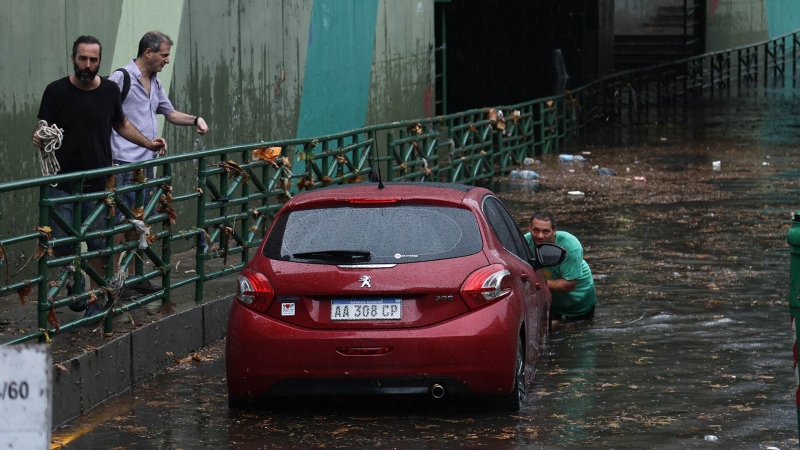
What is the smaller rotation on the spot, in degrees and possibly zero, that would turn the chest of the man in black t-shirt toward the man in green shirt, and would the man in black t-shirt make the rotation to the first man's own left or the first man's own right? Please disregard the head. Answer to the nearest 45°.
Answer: approximately 90° to the first man's own left

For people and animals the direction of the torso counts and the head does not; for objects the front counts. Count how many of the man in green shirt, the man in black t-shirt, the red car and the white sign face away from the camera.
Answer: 1

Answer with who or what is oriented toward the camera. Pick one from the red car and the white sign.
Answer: the white sign

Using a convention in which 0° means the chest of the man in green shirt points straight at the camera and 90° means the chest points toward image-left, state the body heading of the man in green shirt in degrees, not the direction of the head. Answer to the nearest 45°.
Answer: approximately 45°

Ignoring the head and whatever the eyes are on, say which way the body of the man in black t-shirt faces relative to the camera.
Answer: toward the camera

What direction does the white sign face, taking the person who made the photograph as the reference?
facing the viewer

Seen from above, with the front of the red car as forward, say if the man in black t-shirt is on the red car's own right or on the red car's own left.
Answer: on the red car's own left

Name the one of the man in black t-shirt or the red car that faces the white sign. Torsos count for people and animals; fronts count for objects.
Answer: the man in black t-shirt

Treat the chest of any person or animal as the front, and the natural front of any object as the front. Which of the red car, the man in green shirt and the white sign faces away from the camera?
the red car

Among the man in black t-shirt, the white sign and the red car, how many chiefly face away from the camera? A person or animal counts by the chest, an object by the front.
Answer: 1

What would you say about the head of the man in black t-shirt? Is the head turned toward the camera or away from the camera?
toward the camera

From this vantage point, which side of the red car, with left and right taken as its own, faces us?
back

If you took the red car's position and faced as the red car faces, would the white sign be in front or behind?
behind

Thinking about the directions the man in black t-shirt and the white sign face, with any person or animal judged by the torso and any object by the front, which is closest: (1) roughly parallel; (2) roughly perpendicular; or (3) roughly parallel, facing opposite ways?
roughly parallel
